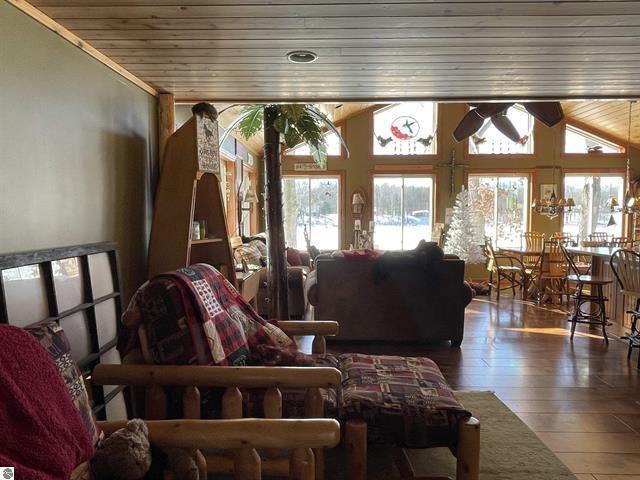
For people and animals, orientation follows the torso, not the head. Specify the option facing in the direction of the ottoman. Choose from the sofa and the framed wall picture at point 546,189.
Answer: the framed wall picture

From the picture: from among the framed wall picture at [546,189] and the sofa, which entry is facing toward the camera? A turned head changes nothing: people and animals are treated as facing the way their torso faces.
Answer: the framed wall picture

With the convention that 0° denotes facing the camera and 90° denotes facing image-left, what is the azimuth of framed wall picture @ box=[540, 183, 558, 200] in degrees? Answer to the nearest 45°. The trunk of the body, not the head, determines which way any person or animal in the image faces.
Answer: approximately 0°

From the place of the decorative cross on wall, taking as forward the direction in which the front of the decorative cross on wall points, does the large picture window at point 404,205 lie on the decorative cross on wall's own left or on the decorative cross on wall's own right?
on the decorative cross on wall's own right

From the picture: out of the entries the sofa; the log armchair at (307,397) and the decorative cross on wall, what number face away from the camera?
1

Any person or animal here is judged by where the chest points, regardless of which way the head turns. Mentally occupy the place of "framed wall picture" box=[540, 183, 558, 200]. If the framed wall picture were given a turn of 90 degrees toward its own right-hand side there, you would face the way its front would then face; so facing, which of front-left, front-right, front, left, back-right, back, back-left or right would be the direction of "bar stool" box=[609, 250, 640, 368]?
left

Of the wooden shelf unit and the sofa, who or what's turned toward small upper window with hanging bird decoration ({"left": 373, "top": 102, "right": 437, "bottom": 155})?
the sofa

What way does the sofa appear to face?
away from the camera

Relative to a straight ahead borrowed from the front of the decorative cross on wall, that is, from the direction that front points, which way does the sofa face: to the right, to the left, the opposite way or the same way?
the opposite way

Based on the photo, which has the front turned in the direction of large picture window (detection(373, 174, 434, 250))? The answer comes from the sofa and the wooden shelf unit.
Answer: the sofa

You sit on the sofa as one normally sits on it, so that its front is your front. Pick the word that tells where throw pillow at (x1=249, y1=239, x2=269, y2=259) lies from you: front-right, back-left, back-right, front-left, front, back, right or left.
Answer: front-left

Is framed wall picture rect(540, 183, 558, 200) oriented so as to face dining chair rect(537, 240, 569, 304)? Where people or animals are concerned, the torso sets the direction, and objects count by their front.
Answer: yes

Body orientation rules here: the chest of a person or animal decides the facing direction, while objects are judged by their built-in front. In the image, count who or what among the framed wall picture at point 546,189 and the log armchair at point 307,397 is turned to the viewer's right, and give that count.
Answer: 1

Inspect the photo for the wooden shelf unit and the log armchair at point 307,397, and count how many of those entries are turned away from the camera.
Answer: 0

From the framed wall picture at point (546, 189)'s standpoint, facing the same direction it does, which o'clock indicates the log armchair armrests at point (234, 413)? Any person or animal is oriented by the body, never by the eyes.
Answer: The log armchair armrests is roughly at 12 o'clock from the framed wall picture.

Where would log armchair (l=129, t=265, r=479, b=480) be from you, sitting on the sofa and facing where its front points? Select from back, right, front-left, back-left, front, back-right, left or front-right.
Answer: back

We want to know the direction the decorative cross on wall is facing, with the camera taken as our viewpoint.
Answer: facing the viewer

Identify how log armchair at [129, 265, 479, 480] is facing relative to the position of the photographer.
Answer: facing to the right of the viewer

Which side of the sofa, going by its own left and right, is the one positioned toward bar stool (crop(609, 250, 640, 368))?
right

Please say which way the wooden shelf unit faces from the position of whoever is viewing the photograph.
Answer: facing the viewer and to the right of the viewer

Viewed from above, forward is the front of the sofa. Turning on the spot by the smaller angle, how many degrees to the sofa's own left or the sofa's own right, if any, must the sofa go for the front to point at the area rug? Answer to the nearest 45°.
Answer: approximately 180°
